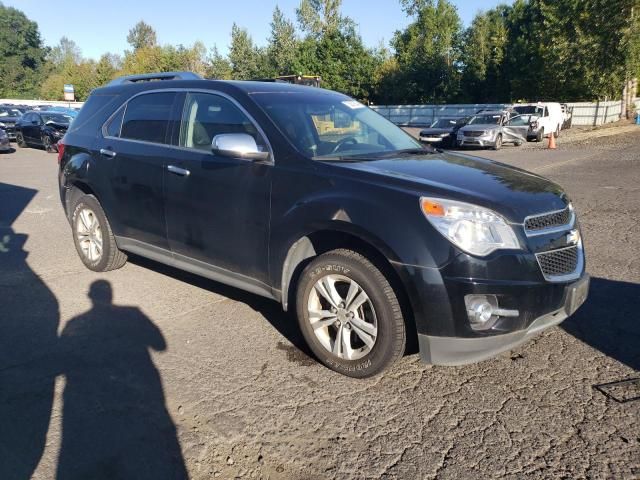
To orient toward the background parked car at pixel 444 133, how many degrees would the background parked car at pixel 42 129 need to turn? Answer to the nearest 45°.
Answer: approximately 45° to its left

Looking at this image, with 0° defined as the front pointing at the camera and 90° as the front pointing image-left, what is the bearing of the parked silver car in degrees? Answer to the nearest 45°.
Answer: approximately 45°

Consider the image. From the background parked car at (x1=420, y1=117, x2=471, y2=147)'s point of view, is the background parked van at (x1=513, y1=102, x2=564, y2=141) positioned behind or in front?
behind

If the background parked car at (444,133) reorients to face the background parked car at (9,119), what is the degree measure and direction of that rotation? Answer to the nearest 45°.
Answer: approximately 45° to its right

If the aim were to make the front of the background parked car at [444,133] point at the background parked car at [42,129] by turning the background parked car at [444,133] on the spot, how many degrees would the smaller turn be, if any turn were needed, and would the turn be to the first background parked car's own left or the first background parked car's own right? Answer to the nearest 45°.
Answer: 0° — it already faces it

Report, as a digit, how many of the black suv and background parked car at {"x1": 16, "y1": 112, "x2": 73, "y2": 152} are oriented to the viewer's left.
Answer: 0

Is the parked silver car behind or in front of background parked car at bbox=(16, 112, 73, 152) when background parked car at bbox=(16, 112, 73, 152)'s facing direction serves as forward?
in front

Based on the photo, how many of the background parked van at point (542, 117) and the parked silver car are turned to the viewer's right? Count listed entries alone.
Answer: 0

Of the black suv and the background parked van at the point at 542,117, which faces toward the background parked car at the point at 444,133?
the background parked van at the point at 542,117

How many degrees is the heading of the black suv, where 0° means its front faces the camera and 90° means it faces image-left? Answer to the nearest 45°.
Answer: approximately 315°

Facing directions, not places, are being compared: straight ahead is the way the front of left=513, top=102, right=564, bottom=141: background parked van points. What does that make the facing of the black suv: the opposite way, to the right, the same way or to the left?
to the left

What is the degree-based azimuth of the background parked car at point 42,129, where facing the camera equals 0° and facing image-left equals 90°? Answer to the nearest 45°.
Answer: approximately 315°

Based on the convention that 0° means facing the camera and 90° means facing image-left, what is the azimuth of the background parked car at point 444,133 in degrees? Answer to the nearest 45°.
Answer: approximately 45°
